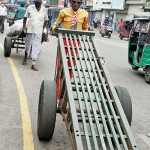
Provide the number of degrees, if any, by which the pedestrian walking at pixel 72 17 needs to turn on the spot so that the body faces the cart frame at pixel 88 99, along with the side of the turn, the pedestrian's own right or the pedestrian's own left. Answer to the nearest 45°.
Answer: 0° — they already face it

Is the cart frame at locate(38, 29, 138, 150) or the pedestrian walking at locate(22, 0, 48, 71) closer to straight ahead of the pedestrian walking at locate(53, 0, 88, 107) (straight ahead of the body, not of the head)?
the cart frame

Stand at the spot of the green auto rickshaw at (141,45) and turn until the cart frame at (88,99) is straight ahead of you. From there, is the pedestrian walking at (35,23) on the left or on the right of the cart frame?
right

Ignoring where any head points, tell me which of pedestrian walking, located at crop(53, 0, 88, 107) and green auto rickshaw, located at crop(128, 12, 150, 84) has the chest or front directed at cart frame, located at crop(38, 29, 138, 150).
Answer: the pedestrian walking

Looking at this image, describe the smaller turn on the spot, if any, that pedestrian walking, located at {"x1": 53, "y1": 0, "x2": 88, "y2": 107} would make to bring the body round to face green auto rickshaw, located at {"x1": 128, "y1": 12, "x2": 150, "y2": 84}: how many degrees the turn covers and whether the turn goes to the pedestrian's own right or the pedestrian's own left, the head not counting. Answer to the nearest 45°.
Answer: approximately 135° to the pedestrian's own left

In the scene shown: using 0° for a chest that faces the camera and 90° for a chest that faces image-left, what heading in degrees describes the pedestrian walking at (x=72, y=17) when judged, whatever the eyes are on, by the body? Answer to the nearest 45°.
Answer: approximately 0°
